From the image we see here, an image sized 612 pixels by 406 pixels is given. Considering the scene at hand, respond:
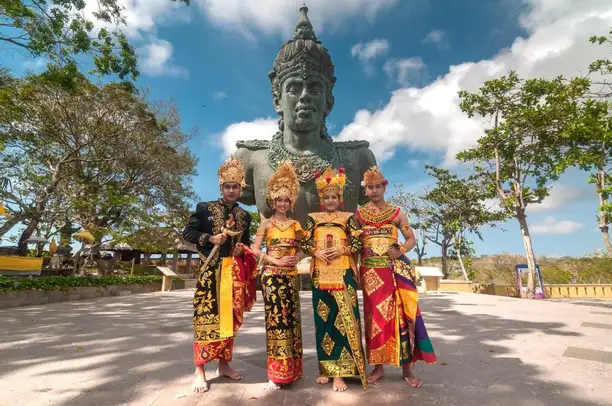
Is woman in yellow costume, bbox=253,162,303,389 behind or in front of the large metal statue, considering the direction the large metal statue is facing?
in front

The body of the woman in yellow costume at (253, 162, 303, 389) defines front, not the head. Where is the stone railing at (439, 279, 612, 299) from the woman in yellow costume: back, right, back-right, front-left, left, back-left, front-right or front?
back-left

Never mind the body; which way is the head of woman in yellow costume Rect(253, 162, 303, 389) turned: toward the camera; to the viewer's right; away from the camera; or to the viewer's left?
toward the camera

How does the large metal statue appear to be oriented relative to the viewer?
toward the camera

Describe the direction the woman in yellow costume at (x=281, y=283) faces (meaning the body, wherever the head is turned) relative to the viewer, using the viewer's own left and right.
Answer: facing the viewer

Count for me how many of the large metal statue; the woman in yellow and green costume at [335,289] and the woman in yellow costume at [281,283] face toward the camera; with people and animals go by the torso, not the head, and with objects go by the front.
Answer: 3

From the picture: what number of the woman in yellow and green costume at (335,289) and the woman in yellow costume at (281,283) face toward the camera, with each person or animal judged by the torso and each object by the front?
2

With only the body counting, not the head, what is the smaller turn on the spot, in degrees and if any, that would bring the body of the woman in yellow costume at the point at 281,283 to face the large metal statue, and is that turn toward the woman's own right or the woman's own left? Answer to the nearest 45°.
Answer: approximately 180°

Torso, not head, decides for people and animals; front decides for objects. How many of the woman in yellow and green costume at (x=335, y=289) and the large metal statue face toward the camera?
2

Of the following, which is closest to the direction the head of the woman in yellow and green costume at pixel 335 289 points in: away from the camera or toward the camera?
toward the camera

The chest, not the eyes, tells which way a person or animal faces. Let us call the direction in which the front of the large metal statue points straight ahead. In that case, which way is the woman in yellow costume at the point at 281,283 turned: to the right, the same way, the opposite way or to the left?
the same way

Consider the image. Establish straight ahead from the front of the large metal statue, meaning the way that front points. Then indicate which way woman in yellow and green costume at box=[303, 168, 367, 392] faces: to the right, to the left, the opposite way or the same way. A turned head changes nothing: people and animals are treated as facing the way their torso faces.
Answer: the same way
